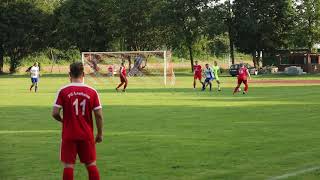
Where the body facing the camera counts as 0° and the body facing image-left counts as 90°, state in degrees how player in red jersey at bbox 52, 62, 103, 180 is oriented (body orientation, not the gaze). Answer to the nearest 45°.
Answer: approximately 180°
